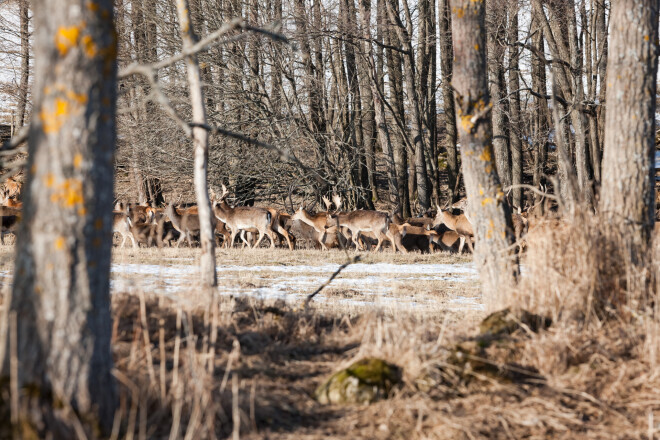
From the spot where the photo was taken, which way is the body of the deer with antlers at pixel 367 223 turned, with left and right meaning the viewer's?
facing to the left of the viewer

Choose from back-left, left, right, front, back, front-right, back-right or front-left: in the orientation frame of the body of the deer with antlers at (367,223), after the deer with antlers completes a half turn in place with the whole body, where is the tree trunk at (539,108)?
front-left

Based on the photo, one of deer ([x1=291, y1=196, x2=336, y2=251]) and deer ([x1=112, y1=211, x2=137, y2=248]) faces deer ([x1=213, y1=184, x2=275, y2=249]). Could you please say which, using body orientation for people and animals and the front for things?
deer ([x1=291, y1=196, x2=336, y2=251])

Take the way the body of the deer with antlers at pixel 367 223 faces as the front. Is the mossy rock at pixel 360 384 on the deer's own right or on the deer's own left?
on the deer's own left

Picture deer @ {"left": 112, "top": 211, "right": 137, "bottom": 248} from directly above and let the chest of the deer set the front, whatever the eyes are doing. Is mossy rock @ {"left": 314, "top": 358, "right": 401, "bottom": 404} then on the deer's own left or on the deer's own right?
on the deer's own left

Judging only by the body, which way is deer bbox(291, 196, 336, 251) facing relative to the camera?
to the viewer's left

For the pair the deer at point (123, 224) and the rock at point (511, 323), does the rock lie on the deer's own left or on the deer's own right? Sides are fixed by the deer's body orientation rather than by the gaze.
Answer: on the deer's own left

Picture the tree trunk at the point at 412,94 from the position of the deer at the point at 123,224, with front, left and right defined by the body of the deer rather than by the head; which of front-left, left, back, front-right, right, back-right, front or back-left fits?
back

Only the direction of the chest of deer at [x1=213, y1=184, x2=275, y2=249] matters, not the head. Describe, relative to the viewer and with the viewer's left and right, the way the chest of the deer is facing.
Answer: facing to the left of the viewer

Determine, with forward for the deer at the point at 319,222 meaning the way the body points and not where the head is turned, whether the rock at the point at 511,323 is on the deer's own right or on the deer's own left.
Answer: on the deer's own left

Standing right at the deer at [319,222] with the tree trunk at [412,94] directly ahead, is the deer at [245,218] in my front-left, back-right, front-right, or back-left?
back-left

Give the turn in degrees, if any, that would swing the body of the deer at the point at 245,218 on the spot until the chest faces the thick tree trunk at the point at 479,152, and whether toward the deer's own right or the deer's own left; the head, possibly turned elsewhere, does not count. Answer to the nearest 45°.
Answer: approximately 90° to the deer's own left

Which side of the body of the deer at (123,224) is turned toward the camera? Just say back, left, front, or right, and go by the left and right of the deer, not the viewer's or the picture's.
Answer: left

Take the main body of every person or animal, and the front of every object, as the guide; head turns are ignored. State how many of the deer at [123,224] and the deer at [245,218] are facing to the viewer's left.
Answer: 2

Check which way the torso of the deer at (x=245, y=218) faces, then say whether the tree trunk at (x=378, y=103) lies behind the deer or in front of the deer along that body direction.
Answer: behind
